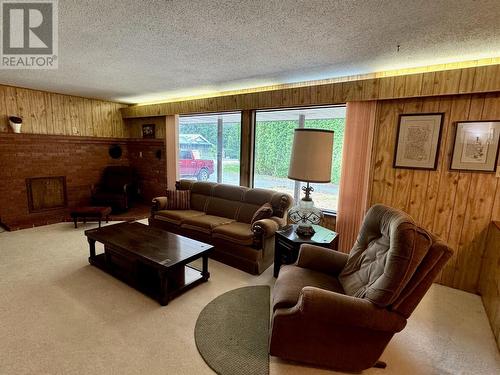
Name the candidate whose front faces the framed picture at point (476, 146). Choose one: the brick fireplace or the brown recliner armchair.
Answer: the brick fireplace

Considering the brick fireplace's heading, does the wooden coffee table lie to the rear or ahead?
ahead

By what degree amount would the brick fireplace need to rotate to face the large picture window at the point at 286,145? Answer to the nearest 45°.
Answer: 0° — it already faces it

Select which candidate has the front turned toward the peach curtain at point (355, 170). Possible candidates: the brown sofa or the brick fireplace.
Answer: the brick fireplace

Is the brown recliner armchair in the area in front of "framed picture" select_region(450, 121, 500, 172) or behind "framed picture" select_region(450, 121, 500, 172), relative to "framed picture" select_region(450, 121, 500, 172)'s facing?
in front

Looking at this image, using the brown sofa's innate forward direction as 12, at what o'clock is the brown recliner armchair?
The brown recliner armchair is roughly at 10 o'clock from the brown sofa.

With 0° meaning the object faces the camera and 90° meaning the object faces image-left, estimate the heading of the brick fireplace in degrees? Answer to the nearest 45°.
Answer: approximately 315°

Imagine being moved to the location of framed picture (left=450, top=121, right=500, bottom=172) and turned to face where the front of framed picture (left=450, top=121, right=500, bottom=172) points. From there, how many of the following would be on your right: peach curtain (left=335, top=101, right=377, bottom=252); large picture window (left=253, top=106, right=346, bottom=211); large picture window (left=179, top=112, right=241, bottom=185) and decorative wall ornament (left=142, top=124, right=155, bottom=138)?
4

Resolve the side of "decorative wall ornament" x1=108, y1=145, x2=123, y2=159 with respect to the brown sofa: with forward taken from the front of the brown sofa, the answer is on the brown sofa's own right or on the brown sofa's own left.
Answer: on the brown sofa's own right

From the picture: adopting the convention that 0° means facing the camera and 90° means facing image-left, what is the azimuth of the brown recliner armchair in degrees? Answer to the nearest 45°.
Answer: approximately 90°
